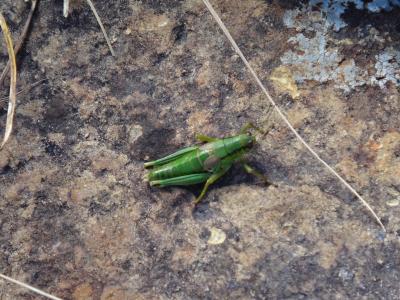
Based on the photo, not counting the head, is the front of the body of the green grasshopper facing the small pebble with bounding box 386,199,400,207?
no

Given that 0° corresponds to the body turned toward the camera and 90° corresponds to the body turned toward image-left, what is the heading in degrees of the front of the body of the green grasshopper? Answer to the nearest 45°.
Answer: approximately 225°

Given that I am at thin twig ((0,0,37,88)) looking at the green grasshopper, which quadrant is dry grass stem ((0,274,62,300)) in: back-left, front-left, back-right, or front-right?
front-right

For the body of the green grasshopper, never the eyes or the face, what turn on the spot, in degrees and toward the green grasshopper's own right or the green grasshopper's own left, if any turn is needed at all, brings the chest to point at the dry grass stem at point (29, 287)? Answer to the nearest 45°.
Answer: approximately 180°

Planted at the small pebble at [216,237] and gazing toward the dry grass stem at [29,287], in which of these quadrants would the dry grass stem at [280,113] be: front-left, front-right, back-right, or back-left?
back-right

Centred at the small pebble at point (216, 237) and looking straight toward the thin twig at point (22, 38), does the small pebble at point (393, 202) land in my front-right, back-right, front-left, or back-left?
back-right

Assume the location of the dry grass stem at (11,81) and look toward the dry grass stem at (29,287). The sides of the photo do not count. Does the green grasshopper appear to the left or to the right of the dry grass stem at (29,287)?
left

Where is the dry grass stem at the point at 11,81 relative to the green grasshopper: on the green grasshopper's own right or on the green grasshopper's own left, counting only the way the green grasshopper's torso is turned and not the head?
on the green grasshopper's own left

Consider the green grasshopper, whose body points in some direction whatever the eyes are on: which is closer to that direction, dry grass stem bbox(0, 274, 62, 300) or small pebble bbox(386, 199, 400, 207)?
the small pebble

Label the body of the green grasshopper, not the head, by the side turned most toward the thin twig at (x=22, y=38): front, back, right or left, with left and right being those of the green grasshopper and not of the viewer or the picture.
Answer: left
